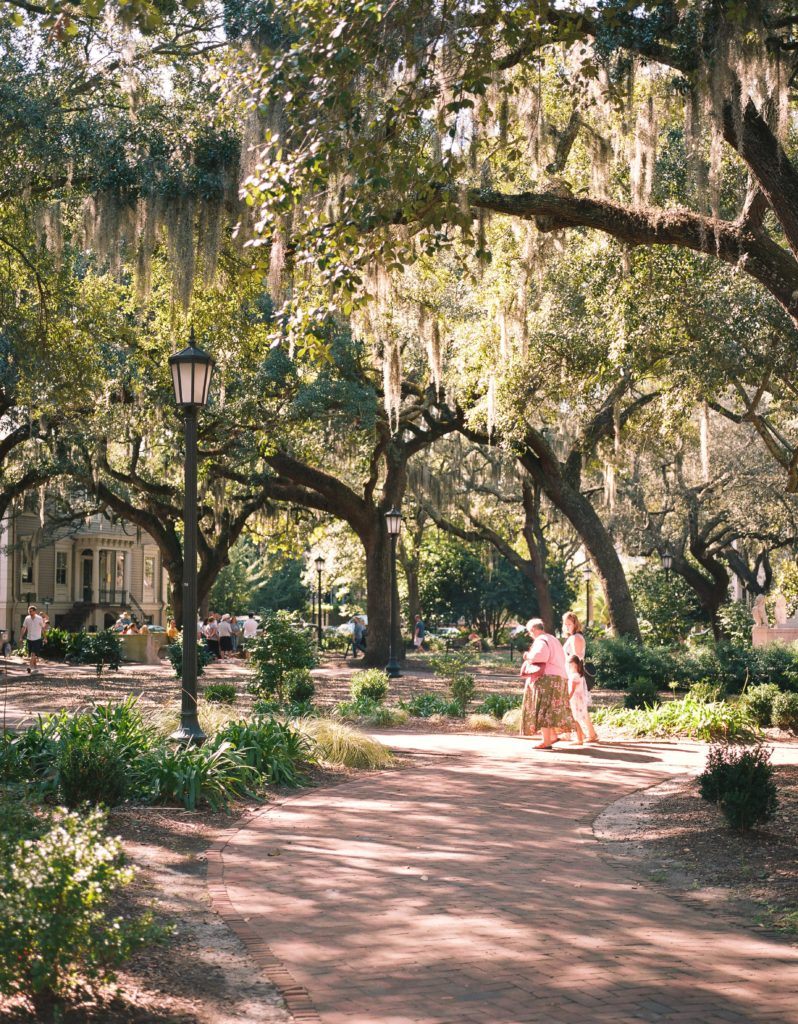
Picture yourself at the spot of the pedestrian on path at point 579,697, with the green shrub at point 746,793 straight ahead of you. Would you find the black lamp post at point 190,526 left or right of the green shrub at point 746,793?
right

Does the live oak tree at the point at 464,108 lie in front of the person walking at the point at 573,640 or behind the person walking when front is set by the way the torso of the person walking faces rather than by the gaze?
in front

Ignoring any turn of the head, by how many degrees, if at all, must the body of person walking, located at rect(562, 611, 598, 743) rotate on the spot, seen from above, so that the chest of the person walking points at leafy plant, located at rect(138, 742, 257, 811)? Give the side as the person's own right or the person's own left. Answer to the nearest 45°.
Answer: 0° — they already face it

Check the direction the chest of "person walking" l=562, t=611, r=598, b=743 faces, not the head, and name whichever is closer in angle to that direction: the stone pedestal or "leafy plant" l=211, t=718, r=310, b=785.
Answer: the leafy plant

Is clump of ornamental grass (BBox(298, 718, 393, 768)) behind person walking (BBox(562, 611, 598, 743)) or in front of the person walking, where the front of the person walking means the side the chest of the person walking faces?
in front

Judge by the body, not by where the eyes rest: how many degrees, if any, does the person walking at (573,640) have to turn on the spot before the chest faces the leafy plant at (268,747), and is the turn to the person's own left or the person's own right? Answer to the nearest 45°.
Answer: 0° — they already face it

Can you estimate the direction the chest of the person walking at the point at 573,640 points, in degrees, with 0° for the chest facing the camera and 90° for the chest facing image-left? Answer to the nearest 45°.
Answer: approximately 45°

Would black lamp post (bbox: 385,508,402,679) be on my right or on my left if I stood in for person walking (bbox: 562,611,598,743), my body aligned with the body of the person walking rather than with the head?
on my right

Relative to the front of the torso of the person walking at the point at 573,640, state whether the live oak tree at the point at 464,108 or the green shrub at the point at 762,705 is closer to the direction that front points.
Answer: the live oak tree
